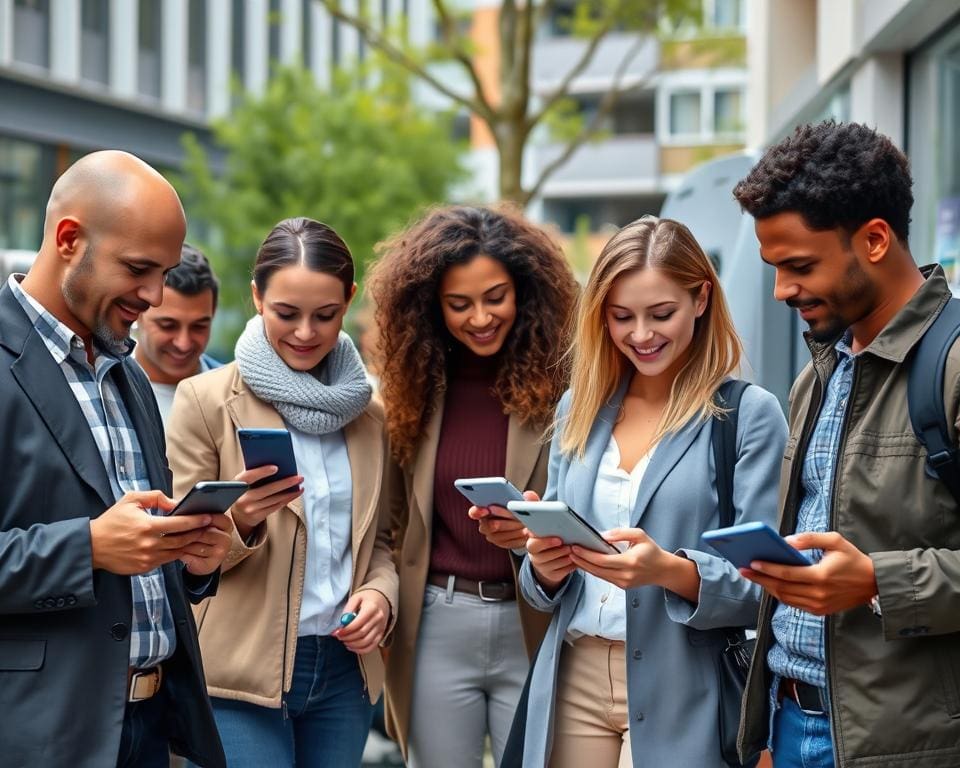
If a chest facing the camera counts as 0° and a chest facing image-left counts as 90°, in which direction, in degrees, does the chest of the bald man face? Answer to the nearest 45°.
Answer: approximately 315°

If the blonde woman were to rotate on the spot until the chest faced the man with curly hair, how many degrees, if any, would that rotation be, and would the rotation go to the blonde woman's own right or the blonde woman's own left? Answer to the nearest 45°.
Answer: approximately 90° to the blonde woman's own left

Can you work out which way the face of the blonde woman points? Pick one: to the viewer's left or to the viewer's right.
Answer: to the viewer's left

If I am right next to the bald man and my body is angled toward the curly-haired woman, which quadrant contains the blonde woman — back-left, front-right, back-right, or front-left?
front-right

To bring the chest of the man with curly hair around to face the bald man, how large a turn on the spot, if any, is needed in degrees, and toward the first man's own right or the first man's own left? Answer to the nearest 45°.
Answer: approximately 45° to the first man's own right

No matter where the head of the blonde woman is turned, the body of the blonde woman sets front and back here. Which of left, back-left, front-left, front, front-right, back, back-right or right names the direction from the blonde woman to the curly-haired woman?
right

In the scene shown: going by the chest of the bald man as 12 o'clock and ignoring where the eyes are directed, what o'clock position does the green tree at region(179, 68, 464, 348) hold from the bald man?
The green tree is roughly at 8 o'clock from the bald man.

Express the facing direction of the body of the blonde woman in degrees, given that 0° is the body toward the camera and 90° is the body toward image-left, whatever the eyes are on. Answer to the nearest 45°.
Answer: approximately 45°

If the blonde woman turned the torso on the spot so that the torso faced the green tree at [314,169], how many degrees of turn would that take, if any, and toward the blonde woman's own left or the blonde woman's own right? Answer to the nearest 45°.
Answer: approximately 135° to the blonde woman's own right

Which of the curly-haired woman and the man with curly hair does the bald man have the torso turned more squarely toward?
the man with curly hair

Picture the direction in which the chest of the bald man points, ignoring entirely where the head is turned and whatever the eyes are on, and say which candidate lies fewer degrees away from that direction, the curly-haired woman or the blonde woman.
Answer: the blonde woman

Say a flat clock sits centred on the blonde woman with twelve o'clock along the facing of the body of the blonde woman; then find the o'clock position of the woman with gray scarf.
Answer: The woman with gray scarf is roughly at 2 o'clock from the blonde woman.

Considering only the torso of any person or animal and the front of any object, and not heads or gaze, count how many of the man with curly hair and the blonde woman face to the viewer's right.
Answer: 0

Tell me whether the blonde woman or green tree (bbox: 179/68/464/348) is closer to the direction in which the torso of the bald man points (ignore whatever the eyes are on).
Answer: the blonde woman

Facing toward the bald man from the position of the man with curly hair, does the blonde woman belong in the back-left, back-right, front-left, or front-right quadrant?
front-right

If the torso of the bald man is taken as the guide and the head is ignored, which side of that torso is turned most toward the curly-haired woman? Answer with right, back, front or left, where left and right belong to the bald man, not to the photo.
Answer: left
